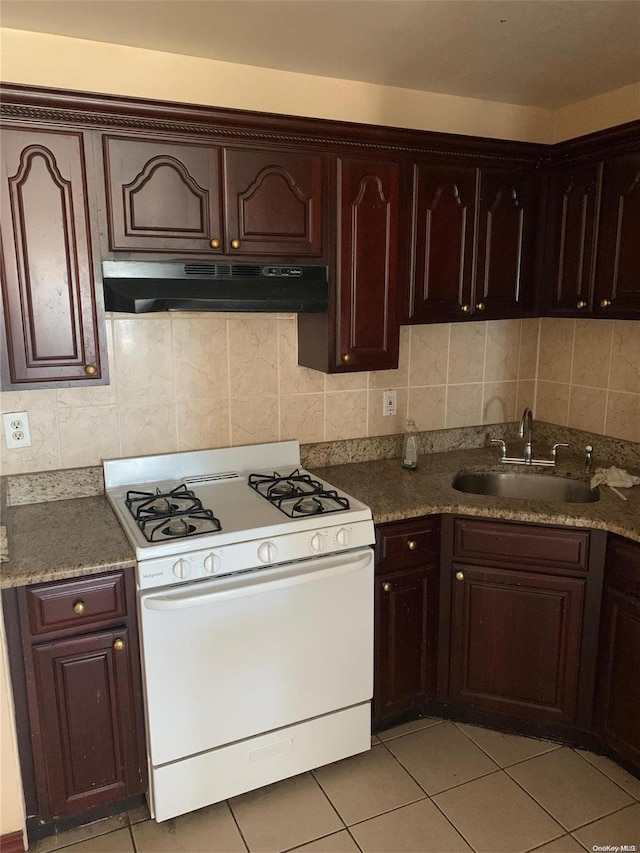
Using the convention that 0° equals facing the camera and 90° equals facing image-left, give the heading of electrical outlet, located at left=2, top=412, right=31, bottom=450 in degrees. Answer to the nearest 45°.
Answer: approximately 0°

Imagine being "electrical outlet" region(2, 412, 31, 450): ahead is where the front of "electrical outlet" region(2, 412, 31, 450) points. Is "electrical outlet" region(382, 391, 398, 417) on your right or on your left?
on your left

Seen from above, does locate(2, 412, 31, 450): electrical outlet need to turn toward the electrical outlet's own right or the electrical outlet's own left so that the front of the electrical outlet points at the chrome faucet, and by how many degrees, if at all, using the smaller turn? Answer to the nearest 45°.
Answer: approximately 90° to the electrical outlet's own left

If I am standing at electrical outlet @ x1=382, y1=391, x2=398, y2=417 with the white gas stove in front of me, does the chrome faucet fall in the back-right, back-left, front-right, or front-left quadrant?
back-left

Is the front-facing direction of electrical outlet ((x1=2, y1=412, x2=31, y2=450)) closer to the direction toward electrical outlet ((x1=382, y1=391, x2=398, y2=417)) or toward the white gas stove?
the white gas stove

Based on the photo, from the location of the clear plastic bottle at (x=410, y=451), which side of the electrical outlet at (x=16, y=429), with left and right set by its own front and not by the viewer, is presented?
left

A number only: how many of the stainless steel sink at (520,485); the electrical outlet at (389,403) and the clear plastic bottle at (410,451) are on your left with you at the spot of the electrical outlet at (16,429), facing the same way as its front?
3

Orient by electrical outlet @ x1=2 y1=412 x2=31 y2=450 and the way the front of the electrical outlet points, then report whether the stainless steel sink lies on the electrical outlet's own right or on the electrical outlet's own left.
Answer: on the electrical outlet's own left
